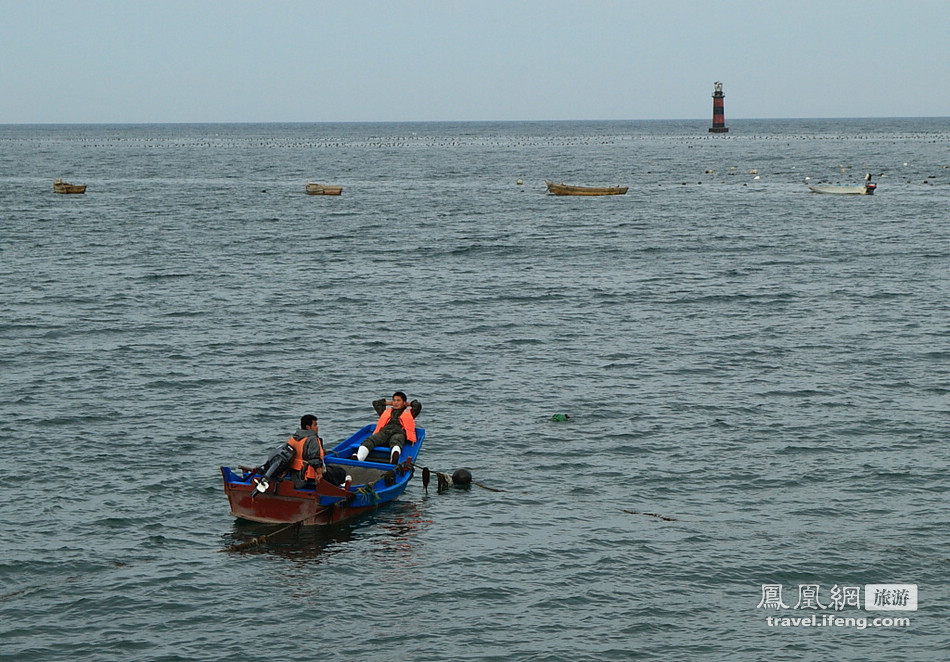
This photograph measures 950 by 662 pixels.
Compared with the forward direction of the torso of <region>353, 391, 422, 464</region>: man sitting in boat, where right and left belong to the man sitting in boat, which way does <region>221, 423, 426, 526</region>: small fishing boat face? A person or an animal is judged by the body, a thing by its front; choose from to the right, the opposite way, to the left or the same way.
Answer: the opposite way

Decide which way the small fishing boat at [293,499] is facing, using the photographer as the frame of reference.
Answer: facing away from the viewer and to the right of the viewer

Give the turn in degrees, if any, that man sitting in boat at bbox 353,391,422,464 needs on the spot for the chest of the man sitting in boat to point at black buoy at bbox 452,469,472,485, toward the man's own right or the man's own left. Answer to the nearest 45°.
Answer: approximately 90° to the man's own left

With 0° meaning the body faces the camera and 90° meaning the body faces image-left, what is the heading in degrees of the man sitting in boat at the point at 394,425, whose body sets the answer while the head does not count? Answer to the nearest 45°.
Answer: approximately 45°
